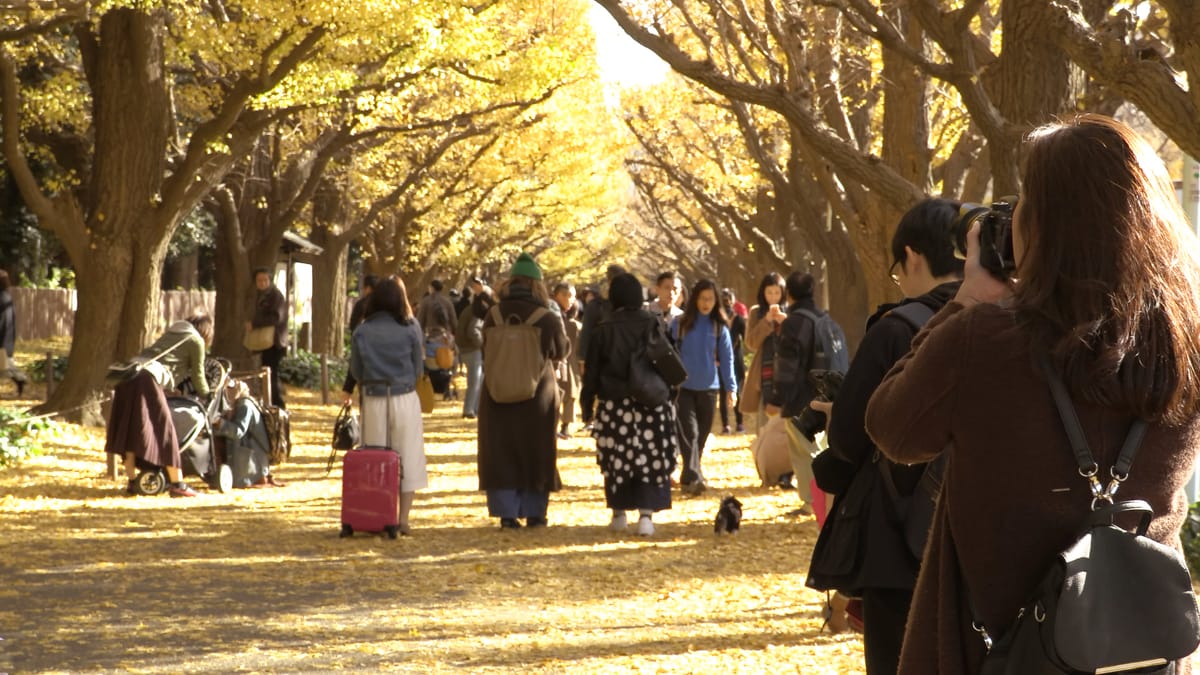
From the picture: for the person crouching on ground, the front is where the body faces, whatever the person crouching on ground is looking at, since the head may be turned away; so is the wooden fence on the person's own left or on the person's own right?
on the person's own right

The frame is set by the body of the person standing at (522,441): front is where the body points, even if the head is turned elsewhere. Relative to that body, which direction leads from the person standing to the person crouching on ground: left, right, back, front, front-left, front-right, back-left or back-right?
front-left

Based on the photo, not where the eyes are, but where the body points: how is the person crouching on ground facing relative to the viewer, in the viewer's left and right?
facing to the left of the viewer

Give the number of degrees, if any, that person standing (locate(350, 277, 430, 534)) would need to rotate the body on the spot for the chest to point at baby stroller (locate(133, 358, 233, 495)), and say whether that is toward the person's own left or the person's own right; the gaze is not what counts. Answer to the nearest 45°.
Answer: approximately 45° to the person's own left

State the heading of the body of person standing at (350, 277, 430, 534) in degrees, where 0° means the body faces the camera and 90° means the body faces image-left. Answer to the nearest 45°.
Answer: approximately 180°

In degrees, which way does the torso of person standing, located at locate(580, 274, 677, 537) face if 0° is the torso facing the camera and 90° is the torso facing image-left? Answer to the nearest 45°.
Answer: approximately 180°

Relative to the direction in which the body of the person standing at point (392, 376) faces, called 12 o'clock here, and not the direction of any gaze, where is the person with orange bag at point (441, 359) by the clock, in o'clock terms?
The person with orange bag is roughly at 12 o'clock from the person standing.

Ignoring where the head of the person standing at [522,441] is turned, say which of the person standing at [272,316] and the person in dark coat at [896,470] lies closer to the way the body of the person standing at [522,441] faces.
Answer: the person standing at [272,316]

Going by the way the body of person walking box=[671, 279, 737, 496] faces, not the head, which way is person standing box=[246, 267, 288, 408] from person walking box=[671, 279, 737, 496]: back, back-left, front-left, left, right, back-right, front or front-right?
back-right

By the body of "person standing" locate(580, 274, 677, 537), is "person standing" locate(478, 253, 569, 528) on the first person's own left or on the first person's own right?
on the first person's own left

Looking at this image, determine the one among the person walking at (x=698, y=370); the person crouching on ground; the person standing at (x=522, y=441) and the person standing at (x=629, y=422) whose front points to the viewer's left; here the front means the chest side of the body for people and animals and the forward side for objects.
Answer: the person crouching on ground

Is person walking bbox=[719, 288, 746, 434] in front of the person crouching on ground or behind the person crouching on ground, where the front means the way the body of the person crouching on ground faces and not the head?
behind

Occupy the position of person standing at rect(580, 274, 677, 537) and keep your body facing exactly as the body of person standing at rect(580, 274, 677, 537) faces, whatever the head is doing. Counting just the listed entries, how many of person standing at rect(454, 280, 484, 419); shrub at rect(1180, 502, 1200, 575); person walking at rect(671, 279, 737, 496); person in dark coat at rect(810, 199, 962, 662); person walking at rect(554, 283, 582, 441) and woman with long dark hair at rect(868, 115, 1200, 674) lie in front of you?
3

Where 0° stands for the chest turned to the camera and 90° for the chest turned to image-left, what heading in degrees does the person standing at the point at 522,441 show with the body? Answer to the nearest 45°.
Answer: approximately 180°

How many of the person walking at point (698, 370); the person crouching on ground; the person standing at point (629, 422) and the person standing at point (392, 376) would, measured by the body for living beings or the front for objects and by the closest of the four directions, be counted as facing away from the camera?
2
